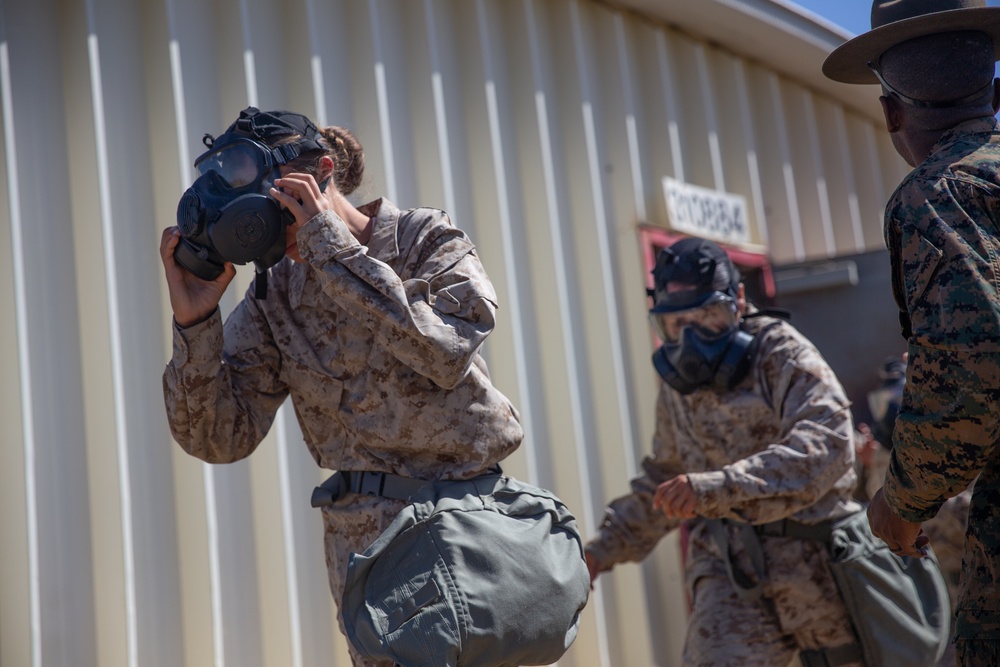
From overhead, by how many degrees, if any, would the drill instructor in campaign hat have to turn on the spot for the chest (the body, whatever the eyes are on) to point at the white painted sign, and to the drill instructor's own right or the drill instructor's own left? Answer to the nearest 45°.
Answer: approximately 45° to the drill instructor's own right

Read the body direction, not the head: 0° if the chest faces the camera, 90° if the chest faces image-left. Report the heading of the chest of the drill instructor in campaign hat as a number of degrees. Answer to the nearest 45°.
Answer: approximately 135°

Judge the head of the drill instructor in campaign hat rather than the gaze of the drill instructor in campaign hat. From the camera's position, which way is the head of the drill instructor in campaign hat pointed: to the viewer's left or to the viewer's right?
to the viewer's left
